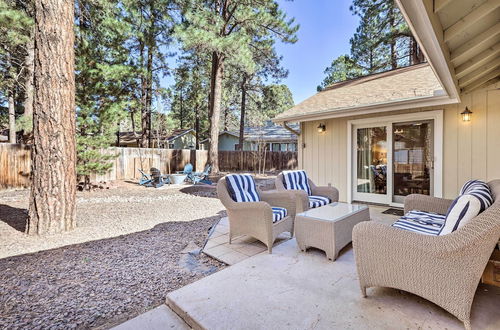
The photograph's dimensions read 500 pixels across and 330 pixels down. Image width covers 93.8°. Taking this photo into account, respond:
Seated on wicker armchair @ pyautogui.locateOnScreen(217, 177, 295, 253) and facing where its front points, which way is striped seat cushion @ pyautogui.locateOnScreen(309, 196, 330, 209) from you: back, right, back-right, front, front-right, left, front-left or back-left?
left

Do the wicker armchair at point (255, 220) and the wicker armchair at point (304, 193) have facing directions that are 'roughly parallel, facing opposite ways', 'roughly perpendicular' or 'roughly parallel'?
roughly parallel

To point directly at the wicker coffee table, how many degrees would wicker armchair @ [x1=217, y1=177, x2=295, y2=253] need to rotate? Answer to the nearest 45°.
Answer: approximately 45° to its left

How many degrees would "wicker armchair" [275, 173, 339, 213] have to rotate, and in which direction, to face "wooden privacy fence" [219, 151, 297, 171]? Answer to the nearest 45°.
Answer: approximately 135° to its left

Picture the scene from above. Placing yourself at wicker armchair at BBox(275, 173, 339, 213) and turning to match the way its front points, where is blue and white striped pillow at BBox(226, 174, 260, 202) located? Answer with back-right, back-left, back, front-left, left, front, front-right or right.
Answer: right

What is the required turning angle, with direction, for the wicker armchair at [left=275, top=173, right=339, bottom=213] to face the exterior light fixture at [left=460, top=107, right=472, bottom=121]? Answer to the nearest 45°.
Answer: approximately 45° to its left

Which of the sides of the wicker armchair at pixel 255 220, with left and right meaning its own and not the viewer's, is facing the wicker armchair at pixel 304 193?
left

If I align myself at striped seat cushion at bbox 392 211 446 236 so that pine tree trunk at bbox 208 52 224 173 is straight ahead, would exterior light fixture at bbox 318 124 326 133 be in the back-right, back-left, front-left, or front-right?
front-right

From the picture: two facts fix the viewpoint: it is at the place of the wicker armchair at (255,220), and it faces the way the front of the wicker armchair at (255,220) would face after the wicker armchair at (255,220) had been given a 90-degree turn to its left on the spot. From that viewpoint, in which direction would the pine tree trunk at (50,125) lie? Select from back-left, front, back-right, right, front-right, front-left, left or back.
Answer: back-left

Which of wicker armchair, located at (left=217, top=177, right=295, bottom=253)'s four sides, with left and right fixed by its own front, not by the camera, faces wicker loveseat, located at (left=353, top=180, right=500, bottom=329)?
front

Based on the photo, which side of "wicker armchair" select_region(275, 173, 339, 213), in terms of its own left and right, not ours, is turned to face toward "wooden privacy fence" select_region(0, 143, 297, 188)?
back

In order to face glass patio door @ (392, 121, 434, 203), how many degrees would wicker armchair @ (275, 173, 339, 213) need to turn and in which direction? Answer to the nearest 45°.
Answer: approximately 90° to its left

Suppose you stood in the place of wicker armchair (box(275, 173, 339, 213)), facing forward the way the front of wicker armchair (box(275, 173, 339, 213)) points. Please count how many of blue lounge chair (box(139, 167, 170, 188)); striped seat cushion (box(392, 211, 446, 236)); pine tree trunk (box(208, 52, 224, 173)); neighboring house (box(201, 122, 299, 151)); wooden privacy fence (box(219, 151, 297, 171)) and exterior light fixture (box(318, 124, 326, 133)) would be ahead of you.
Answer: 1

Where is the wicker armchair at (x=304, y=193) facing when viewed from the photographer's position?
facing the viewer and to the right of the viewer

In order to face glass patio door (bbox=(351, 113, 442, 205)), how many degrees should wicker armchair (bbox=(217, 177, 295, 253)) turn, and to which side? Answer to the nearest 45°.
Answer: approximately 90° to its left

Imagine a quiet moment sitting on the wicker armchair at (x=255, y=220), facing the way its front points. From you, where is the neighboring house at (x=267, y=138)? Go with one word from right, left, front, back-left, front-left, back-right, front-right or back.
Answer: back-left
